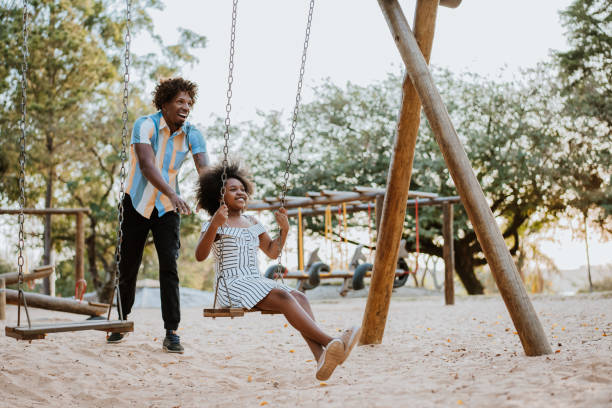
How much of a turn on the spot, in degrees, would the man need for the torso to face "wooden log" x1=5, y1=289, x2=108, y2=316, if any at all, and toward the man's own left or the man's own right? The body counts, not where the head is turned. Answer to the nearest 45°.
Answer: approximately 135° to the man's own left

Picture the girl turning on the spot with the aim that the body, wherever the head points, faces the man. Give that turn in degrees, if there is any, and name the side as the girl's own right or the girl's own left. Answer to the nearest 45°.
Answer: approximately 180°

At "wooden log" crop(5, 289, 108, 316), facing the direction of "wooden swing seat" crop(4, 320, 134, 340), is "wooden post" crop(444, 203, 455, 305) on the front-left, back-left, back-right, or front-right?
back-left

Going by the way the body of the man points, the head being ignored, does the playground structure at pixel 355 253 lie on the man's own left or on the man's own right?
on the man's own left

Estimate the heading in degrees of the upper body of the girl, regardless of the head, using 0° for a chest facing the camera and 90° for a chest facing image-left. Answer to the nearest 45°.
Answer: approximately 315°

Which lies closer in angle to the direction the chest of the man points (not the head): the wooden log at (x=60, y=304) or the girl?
the girl

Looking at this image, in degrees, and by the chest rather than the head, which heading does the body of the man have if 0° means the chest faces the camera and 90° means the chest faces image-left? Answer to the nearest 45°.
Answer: approximately 315°

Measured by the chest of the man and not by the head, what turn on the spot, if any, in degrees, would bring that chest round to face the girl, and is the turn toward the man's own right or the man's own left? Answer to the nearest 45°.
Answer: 0° — they already face them

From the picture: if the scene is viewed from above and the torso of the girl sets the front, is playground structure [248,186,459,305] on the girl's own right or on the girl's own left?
on the girl's own left
